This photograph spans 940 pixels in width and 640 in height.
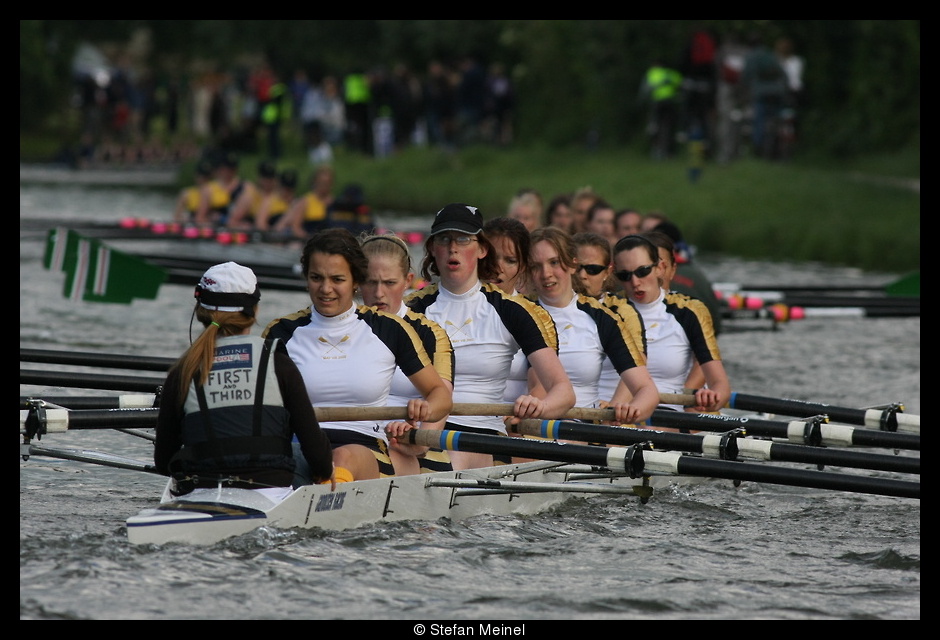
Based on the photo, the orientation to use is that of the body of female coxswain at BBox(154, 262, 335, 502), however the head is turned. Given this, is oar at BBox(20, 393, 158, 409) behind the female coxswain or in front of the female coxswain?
in front

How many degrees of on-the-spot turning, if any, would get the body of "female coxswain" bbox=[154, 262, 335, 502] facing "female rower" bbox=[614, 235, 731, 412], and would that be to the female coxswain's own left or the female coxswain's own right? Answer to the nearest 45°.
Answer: approximately 45° to the female coxswain's own right

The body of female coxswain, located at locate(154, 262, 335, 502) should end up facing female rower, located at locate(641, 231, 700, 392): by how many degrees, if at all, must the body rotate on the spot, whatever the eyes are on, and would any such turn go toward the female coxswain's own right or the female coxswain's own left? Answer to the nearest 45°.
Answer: approximately 45° to the female coxswain's own right

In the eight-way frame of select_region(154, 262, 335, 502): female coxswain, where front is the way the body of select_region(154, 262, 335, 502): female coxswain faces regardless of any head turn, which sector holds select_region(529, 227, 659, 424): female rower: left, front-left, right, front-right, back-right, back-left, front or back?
front-right

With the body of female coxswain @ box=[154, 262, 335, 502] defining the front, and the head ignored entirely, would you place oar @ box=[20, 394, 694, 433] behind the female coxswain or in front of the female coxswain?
in front

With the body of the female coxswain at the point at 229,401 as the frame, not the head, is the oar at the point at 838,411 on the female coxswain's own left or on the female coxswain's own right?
on the female coxswain's own right

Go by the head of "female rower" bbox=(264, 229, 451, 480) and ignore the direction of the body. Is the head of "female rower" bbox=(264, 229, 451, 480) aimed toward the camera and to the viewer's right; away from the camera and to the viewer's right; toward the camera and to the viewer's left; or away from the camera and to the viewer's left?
toward the camera and to the viewer's left

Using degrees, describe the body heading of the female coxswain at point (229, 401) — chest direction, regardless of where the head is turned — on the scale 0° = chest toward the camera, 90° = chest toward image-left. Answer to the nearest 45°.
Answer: approximately 180°
